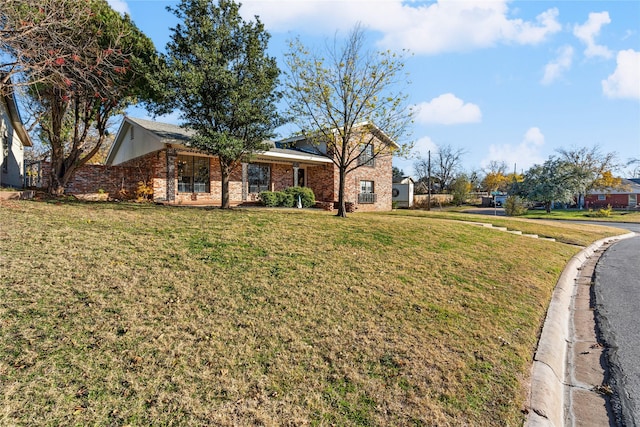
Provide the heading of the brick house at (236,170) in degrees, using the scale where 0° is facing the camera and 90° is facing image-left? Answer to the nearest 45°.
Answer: approximately 315°

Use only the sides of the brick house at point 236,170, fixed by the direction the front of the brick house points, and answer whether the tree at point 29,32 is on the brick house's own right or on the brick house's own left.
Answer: on the brick house's own right

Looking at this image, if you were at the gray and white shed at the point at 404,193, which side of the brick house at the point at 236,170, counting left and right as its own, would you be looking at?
left

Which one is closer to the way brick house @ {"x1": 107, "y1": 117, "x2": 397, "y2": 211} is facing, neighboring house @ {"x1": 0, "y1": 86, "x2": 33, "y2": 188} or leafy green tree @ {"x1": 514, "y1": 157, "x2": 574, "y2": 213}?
the leafy green tree

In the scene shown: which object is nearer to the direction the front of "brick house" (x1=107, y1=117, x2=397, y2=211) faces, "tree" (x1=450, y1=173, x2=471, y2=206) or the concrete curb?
the concrete curb

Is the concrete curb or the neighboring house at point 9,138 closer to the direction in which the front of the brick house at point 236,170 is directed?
the concrete curb
